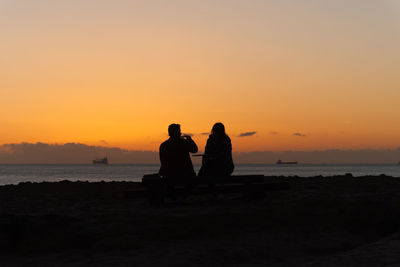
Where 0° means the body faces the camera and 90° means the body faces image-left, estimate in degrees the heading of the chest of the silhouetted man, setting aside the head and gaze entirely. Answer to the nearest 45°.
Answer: approximately 180°

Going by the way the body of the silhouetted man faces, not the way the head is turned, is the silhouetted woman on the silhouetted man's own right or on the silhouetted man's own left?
on the silhouetted man's own right
